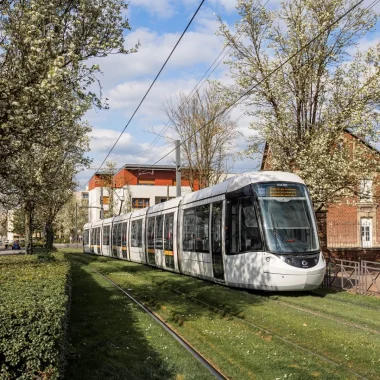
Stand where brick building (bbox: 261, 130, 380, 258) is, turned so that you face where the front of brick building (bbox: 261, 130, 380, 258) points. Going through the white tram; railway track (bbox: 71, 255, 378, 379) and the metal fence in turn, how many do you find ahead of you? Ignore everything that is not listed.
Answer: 3

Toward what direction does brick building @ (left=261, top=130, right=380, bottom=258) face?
toward the camera

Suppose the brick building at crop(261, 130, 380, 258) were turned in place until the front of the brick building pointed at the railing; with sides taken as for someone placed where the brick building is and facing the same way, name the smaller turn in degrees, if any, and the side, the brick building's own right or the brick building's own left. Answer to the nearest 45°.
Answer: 0° — it already faces it

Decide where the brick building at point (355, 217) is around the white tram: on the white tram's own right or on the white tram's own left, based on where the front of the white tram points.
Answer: on the white tram's own left

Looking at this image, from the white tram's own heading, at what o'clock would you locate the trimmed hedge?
The trimmed hedge is roughly at 2 o'clock from the white tram.

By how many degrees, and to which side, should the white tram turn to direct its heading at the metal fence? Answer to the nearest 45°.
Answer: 0° — it already faces it

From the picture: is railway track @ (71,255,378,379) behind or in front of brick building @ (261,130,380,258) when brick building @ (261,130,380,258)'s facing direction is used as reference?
in front

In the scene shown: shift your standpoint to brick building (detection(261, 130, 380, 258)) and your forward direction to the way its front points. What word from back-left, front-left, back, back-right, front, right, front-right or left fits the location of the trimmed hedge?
front

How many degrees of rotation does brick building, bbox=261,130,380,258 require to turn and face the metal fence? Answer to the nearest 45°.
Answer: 0° — it already faces it

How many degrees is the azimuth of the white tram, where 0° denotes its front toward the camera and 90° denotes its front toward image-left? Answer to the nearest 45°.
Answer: approximately 315°
